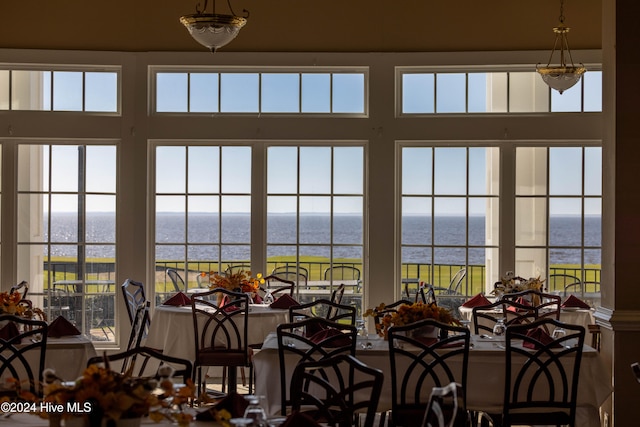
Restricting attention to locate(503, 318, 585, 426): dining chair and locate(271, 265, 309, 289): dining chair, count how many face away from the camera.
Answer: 1

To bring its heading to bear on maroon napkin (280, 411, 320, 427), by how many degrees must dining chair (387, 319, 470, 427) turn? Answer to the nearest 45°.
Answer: approximately 180°

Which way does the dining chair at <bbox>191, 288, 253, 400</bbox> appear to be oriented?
away from the camera

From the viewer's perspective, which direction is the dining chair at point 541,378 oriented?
away from the camera

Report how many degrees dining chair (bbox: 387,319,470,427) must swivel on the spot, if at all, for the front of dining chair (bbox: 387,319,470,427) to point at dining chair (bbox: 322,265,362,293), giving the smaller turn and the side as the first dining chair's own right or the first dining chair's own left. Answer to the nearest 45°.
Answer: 0° — it already faces it

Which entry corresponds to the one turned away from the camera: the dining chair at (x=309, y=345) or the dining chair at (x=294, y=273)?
the dining chair at (x=309, y=345)

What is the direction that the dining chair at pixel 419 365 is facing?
away from the camera

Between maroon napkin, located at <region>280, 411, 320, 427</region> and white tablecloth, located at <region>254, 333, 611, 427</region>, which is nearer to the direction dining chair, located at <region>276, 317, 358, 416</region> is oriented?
the white tablecloth

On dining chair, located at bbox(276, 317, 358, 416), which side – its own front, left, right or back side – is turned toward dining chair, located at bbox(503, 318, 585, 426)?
right

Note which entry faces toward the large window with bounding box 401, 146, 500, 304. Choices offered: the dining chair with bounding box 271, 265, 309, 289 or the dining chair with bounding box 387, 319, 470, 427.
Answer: the dining chair with bounding box 387, 319, 470, 427

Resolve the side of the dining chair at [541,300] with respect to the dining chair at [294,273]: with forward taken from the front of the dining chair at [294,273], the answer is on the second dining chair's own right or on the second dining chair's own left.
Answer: on the second dining chair's own left

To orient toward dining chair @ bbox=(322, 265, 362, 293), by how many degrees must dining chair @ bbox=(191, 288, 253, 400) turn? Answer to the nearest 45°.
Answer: approximately 45° to its right

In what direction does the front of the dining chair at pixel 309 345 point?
away from the camera

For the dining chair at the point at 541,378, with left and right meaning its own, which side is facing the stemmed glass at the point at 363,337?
left

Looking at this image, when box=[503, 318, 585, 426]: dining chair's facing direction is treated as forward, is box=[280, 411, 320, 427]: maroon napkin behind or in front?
behind

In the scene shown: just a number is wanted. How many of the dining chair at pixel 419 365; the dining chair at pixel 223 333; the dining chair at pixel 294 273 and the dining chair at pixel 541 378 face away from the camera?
3

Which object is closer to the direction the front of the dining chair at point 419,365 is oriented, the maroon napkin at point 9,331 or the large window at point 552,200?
the large window
